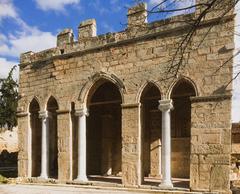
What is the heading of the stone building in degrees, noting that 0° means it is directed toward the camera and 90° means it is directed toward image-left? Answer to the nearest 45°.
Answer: approximately 45°
